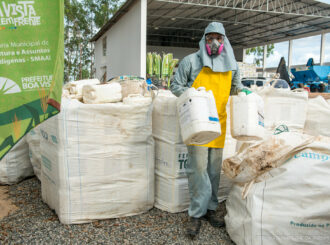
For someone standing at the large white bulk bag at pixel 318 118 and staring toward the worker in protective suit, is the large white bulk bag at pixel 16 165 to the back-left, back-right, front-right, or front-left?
front-right

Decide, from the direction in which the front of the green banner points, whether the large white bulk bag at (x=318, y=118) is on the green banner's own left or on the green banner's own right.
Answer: on the green banner's own left

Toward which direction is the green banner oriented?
toward the camera

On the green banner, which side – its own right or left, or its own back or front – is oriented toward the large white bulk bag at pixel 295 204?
left

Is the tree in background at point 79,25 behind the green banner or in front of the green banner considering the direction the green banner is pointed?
behind

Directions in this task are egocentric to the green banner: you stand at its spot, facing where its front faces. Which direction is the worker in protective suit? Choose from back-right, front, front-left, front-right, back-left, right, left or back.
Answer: back-left
